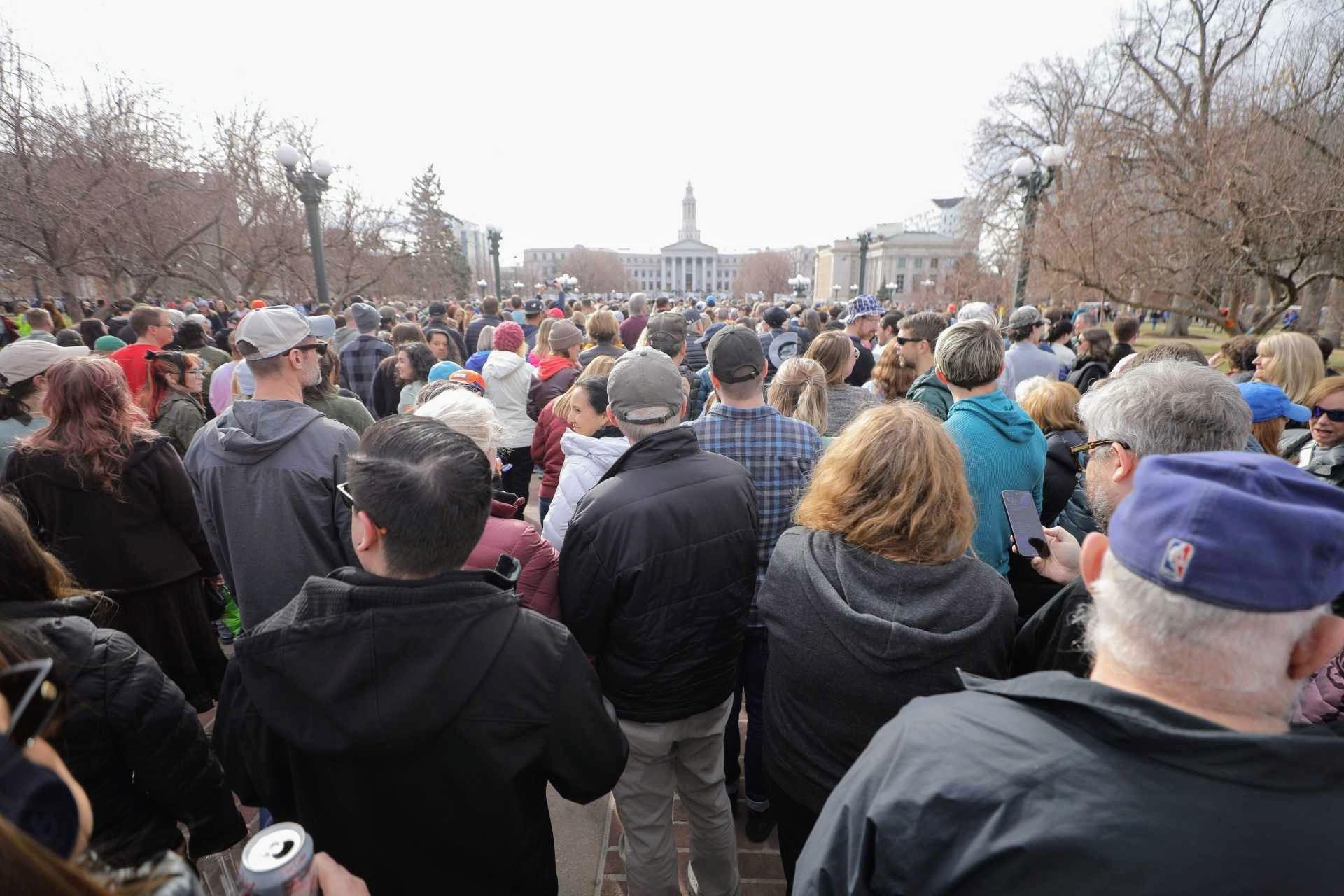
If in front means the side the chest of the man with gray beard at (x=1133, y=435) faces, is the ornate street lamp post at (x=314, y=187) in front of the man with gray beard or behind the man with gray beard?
in front

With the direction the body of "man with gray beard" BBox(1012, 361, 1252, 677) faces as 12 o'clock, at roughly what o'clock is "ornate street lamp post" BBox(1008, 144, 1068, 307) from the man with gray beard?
The ornate street lamp post is roughly at 1 o'clock from the man with gray beard.

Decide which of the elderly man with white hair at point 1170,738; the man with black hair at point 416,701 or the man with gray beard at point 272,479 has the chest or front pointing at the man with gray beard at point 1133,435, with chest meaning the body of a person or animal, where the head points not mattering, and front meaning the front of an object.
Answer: the elderly man with white hair

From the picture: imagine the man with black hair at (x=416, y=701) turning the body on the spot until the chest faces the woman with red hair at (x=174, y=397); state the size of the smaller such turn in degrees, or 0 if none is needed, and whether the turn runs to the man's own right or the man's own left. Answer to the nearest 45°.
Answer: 0° — they already face them

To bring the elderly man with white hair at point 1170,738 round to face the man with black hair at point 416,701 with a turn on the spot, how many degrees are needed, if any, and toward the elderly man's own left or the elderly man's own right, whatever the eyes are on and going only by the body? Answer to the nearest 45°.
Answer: approximately 90° to the elderly man's own left

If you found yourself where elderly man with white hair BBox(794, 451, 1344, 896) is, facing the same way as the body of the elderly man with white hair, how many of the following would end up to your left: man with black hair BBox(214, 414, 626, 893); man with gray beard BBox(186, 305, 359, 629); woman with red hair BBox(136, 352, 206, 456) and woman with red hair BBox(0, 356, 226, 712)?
4

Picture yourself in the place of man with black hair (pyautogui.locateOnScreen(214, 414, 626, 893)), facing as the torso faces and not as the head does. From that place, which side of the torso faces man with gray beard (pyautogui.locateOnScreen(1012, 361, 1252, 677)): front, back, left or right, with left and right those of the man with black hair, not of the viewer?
right

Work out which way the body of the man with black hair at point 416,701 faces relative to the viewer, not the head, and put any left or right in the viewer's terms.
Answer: facing away from the viewer

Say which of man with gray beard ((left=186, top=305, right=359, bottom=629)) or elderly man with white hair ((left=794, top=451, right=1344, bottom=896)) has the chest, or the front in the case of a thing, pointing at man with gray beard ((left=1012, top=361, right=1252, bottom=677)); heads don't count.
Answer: the elderly man with white hair

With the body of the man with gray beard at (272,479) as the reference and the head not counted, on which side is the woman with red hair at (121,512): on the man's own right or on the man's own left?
on the man's own left

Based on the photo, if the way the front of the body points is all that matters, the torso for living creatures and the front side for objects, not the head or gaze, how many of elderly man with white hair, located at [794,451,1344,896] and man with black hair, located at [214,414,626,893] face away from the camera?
2

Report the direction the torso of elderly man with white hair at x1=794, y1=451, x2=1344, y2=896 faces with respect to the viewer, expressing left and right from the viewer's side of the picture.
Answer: facing away from the viewer

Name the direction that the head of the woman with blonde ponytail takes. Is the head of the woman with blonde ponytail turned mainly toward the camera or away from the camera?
away from the camera
